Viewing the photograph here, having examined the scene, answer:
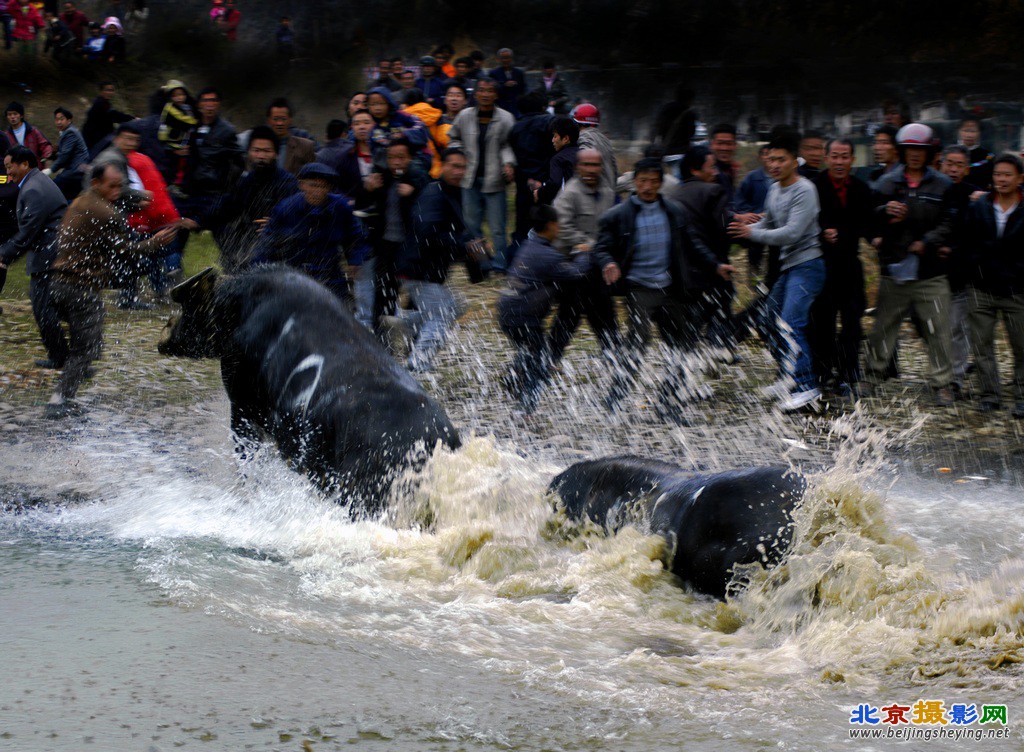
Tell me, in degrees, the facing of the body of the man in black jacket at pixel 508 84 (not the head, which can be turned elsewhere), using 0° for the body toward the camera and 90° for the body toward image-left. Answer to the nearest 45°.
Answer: approximately 0°

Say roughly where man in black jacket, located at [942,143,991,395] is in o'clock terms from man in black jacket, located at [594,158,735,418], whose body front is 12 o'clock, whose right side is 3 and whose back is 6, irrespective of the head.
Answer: man in black jacket, located at [942,143,991,395] is roughly at 8 o'clock from man in black jacket, located at [594,158,735,418].

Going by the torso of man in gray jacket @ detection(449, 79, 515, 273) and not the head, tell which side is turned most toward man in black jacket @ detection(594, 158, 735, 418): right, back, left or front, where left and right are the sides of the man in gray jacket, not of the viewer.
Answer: front

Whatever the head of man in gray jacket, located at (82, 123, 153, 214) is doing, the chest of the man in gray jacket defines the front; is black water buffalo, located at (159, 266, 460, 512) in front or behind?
in front

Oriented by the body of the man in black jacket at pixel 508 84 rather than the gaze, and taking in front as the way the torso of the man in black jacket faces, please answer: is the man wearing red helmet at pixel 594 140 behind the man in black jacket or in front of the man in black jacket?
in front

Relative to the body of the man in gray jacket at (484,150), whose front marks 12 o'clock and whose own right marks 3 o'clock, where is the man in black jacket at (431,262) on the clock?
The man in black jacket is roughly at 12 o'clock from the man in gray jacket.

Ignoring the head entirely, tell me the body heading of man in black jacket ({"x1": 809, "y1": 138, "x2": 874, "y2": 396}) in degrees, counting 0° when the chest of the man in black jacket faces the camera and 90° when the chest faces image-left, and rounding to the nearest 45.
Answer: approximately 0°

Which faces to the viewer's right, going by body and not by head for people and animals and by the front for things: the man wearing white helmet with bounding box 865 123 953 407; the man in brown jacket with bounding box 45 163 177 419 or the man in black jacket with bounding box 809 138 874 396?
the man in brown jacket
